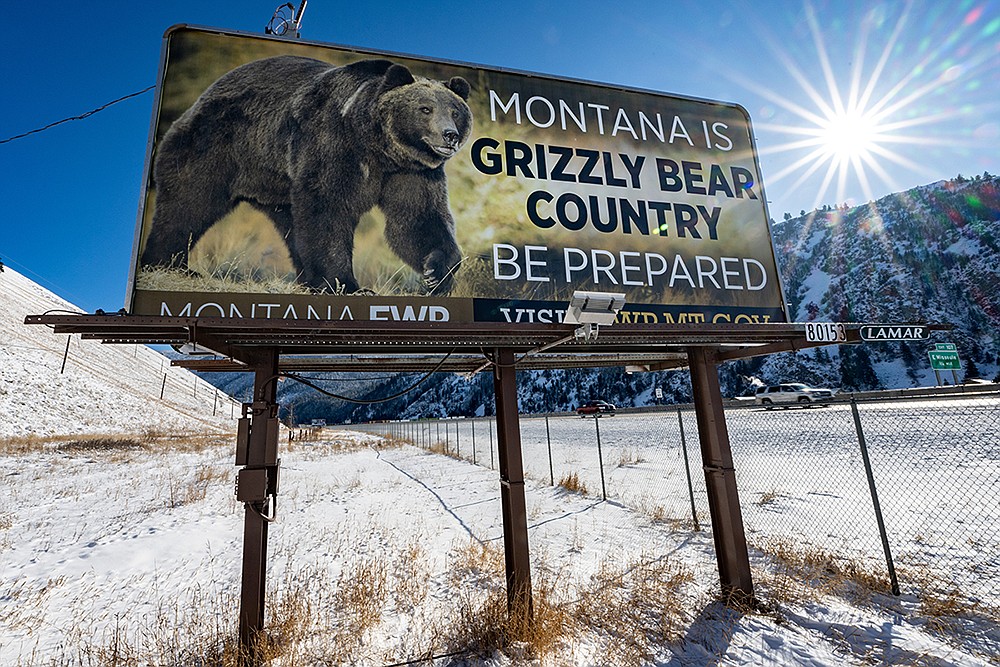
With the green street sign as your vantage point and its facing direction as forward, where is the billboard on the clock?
The billboard is roughly at 12 o'clock from the green street sign.

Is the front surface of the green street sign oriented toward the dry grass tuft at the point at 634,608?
yes

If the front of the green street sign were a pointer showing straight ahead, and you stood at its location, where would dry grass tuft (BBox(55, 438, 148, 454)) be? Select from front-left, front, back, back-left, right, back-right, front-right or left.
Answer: front-right

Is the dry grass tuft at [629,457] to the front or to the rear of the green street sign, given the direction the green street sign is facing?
to the front

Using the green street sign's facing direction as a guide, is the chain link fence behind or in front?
in front

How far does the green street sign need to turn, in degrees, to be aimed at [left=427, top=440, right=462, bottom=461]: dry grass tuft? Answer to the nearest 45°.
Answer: approximately 45° to its right

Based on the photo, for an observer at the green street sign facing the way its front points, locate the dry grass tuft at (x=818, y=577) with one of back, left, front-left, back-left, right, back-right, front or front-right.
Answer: front

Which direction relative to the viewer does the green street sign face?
toward the camera

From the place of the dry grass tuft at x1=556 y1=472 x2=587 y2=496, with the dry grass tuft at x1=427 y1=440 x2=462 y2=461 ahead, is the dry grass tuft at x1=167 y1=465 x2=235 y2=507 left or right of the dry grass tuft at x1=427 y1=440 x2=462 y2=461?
left
